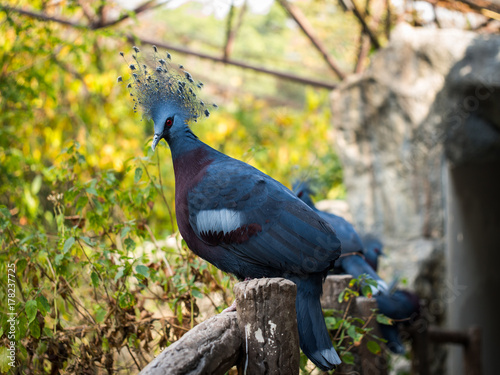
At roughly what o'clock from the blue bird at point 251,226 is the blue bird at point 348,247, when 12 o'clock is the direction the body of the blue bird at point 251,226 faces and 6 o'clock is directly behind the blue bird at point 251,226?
the blue bird at point 348,247 is roughly at 4 o'clock from the blue bird at point 251,226.

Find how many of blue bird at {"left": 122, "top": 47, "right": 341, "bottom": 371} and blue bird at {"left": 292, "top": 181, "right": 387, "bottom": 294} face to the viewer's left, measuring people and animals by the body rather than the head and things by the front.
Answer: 2

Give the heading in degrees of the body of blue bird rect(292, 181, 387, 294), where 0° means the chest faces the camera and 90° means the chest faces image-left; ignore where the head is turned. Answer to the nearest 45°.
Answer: approximately 90°

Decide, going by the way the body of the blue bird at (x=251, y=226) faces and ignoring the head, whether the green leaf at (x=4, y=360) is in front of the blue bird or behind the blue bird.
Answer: in front

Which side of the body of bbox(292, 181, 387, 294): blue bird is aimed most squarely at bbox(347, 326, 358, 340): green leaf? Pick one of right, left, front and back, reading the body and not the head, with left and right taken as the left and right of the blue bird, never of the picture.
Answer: left

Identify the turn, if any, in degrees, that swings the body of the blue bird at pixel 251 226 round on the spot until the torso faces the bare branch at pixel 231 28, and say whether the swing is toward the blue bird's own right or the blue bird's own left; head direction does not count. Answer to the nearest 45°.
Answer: approximately 90° to the blue bird's own right

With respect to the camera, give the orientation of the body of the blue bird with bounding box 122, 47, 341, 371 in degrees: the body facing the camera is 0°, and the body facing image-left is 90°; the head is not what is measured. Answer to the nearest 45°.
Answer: approximately 90°
